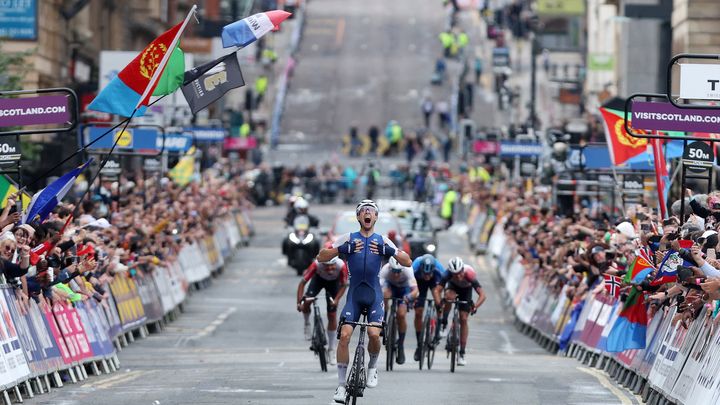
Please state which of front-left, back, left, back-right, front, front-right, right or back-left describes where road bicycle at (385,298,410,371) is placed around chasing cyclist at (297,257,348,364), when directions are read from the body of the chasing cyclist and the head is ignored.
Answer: left

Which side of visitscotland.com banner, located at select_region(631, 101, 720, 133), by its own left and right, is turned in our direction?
front

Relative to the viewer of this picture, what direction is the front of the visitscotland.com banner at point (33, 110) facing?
facing the viewer

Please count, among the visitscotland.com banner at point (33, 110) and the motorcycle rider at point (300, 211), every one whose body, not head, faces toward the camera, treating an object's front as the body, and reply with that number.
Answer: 2

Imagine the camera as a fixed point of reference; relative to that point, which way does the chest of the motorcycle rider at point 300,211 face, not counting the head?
toward the camera

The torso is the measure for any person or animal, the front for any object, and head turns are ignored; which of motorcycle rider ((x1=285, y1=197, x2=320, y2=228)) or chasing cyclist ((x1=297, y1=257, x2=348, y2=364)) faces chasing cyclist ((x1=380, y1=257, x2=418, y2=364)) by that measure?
the motorcycle rider

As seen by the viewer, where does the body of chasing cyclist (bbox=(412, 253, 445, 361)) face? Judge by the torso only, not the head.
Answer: toward the camera
